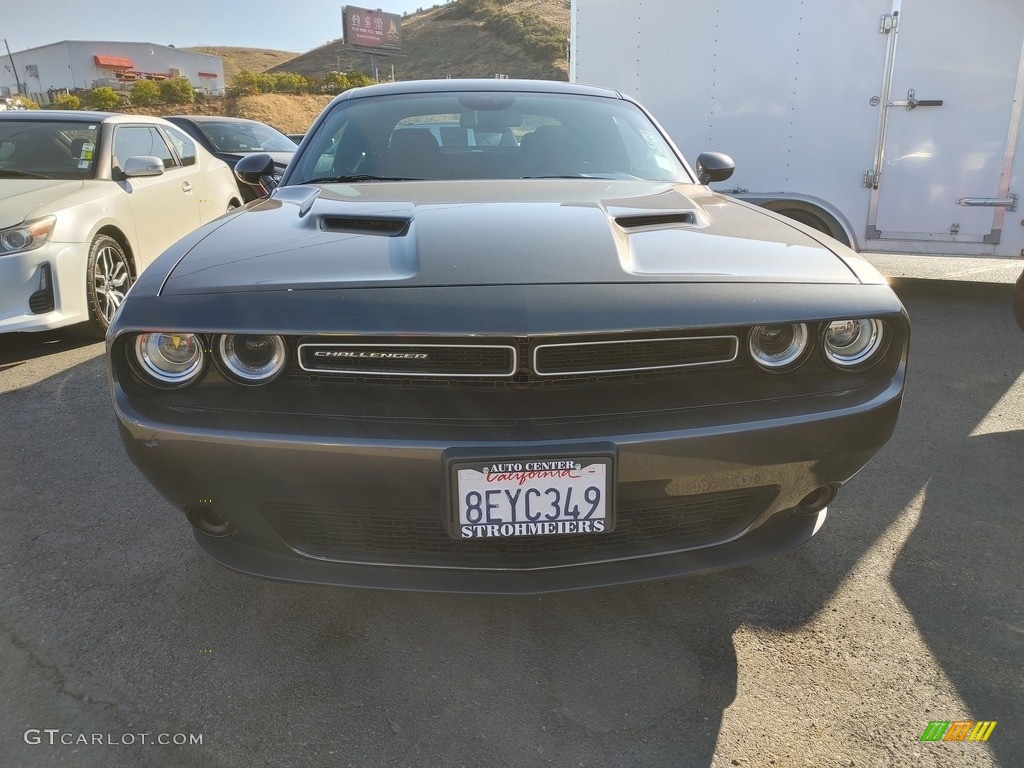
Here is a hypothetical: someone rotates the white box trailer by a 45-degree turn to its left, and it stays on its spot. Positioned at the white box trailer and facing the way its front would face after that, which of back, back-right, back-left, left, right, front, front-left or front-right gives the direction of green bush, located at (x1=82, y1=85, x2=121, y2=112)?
left

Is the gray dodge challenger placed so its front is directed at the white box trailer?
no

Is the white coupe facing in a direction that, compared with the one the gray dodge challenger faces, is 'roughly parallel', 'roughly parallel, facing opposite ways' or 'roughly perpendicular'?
roughly parallel

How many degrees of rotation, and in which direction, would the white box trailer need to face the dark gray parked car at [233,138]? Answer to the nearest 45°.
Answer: approximately 180°

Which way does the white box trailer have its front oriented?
to the viewer's right

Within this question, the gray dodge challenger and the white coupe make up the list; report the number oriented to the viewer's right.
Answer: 0

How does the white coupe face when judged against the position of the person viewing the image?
facing the viewer and to the left of the viewer

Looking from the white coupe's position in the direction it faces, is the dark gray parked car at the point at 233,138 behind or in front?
behind

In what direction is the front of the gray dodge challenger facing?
toward the camera

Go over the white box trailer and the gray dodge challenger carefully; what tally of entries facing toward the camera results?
1

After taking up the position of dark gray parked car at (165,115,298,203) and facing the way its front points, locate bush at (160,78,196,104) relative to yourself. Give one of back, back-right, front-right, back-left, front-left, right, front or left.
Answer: back-left

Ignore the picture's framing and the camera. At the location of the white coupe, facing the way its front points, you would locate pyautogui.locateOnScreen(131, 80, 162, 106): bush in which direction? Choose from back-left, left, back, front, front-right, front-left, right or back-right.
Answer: back-right

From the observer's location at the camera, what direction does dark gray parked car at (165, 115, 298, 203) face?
facing the viewer and to the right of the viewer

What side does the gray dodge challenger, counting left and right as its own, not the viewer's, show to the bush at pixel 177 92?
back

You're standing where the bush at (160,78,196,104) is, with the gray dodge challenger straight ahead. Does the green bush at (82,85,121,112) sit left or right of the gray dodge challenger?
right

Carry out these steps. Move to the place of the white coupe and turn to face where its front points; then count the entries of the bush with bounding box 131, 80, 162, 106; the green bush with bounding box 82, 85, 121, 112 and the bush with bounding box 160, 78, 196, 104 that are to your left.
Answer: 0

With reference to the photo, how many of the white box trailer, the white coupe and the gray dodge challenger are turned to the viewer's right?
1

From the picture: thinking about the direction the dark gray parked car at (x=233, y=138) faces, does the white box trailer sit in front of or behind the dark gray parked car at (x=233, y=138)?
in front

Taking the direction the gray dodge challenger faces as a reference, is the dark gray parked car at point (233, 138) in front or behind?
behind

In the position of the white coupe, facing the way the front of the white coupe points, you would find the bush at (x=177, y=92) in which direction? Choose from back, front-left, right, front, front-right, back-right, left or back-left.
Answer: back-right
